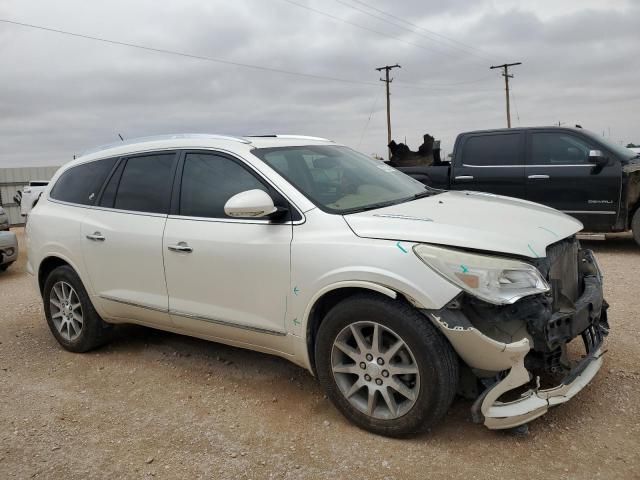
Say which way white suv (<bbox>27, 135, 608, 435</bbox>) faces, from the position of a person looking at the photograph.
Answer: facing the viewer and to the right of the viewer

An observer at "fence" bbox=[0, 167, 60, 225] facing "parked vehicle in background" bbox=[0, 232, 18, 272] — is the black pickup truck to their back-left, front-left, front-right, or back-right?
front-left

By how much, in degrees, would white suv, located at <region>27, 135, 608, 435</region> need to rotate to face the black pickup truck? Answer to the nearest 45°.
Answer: approximately 90° to its left

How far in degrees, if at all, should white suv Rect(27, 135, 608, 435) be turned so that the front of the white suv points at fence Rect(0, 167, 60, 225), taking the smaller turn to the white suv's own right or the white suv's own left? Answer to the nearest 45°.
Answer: approximately 180°

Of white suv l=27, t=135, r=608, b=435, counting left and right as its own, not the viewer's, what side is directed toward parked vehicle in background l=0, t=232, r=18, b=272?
back

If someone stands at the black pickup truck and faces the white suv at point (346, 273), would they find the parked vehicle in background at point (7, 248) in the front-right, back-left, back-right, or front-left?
front-right

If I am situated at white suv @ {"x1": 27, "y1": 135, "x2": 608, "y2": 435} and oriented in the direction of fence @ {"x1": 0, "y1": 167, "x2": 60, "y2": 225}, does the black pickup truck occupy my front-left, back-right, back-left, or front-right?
front-right
